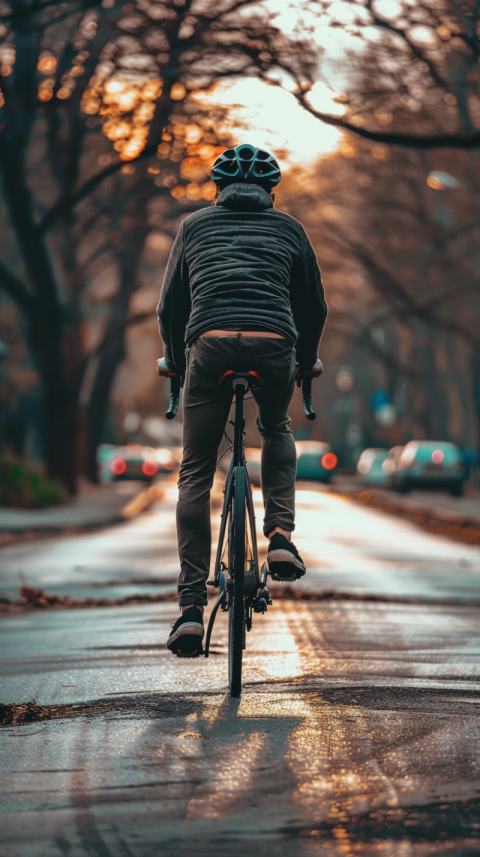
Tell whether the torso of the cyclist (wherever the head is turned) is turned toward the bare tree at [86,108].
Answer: yes

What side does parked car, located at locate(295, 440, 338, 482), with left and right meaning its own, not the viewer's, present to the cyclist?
back

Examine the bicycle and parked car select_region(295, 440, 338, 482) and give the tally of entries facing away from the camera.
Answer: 2

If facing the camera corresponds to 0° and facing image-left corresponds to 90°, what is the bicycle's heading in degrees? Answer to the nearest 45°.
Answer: approximately 180°

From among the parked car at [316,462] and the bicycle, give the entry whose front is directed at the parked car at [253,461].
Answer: the bicycle

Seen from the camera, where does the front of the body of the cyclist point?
away from the camera

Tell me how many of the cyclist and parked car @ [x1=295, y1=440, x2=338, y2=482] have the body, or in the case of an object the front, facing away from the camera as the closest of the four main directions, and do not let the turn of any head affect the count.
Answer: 2

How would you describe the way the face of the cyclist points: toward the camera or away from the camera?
away from the camera

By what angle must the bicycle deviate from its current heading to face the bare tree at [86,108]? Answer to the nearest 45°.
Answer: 0° — it already faces it

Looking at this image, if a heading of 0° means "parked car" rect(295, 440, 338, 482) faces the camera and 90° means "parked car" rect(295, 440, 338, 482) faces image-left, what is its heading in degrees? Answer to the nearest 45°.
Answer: approximately 180°
